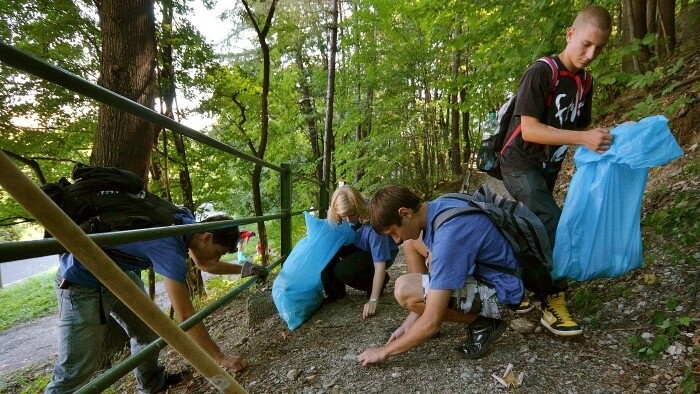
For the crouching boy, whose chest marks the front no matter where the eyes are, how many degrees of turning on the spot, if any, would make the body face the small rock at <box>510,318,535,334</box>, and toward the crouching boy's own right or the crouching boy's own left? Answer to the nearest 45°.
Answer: approximately 135° to the crouching boy's own right

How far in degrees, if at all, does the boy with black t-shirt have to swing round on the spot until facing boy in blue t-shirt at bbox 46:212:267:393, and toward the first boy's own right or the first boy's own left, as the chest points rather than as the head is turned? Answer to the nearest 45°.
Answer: approximately 90° to the first boy's own right

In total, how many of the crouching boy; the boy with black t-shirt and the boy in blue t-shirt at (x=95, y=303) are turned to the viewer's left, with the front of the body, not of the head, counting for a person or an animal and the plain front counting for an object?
1

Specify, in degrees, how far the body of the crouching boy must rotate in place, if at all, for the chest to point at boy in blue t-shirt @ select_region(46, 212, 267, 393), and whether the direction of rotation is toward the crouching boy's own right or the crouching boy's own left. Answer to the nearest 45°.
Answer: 0° — they already face them

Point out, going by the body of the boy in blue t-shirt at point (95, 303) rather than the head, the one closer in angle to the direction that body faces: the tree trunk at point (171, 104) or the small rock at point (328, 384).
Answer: the small rock

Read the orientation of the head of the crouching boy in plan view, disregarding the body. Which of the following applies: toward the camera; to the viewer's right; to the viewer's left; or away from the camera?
to the viewer's left

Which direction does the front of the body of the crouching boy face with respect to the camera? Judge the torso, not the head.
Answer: to the viewer's left

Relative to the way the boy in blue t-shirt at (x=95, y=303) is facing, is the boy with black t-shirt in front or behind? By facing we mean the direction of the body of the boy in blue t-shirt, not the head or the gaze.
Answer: in front

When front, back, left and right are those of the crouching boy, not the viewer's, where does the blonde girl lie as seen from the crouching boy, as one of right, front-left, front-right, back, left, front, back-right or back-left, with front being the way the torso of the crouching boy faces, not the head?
front-right

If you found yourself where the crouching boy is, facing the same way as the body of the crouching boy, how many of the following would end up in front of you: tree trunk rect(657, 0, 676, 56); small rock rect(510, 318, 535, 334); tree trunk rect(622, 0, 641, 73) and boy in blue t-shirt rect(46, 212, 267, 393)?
1

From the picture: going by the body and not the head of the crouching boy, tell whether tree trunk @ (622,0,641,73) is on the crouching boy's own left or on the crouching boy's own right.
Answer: on the crouching boy's own right

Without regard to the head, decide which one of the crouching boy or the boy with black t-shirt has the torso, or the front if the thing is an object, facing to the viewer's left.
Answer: the crouching boy

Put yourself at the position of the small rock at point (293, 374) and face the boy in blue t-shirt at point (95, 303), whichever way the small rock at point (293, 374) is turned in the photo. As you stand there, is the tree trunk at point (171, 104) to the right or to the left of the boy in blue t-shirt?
right

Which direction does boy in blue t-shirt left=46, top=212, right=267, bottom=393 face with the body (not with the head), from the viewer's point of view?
to the viewer's right

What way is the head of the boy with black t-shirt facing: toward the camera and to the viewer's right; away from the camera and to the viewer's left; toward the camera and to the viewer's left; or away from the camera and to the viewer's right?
toward the camera and to the viewer's right

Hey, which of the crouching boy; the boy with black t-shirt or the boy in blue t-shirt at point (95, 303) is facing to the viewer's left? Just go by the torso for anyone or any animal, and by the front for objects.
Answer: the crouching boy

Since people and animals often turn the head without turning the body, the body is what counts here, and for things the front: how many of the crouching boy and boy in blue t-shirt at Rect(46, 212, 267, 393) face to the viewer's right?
1

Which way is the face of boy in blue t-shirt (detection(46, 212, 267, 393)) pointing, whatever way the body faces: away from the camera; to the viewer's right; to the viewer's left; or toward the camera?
to the viewer's right

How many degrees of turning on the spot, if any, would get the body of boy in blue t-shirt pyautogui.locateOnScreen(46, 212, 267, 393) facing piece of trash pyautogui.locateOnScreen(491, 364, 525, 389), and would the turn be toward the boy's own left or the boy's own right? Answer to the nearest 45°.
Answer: approximately 45° to the boy's own right

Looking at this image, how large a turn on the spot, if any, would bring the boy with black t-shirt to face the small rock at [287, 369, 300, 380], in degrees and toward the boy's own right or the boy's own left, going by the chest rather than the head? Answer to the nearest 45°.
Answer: approximately 90° to the boy's own right

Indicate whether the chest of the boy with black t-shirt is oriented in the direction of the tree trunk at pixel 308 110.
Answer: no
